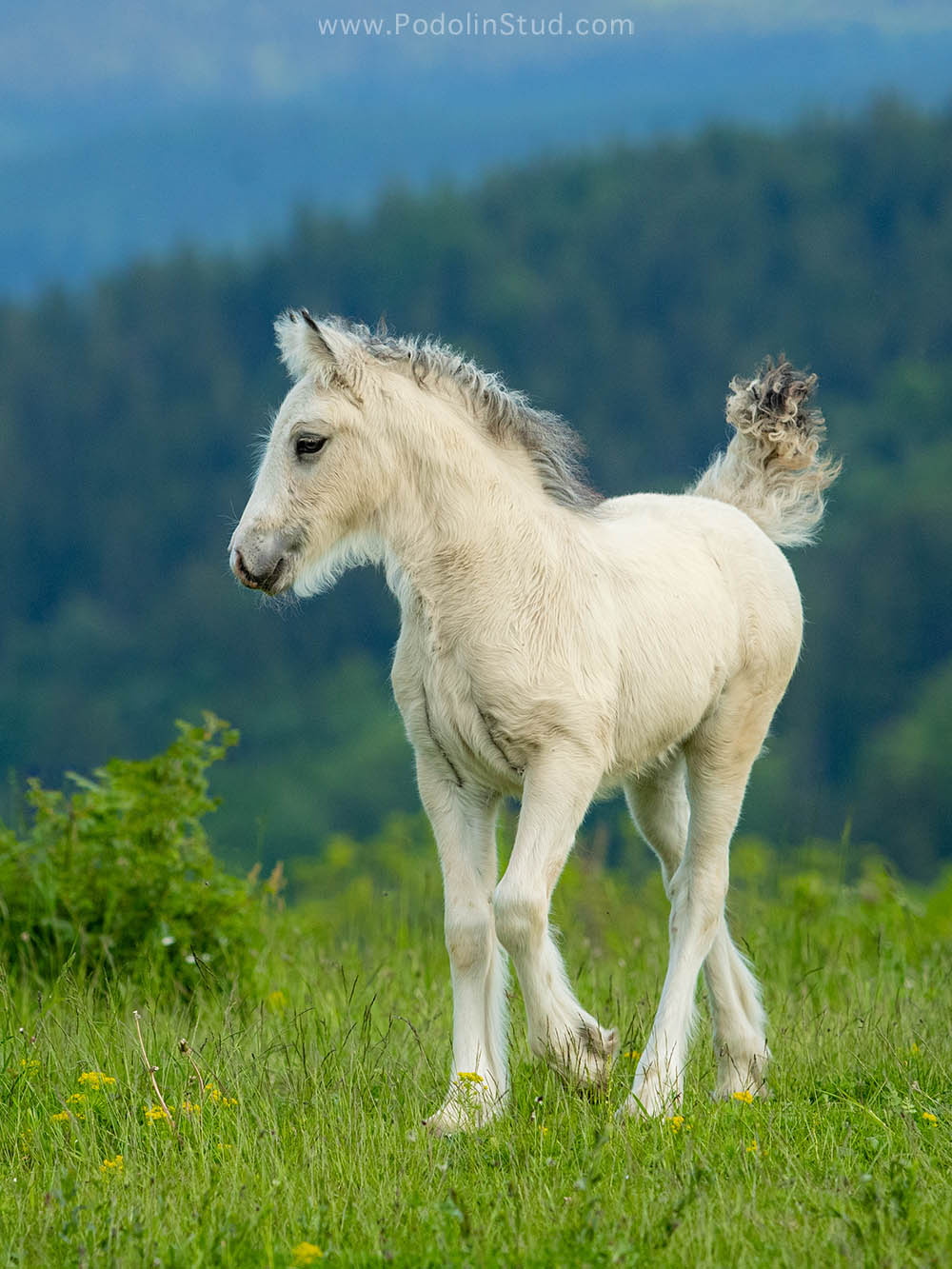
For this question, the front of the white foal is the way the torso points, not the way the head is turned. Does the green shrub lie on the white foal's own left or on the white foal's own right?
on the white foal's own right

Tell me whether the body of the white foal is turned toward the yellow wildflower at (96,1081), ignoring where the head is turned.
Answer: no

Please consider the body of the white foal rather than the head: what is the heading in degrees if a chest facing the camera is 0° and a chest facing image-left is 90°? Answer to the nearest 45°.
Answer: approximately 45°
